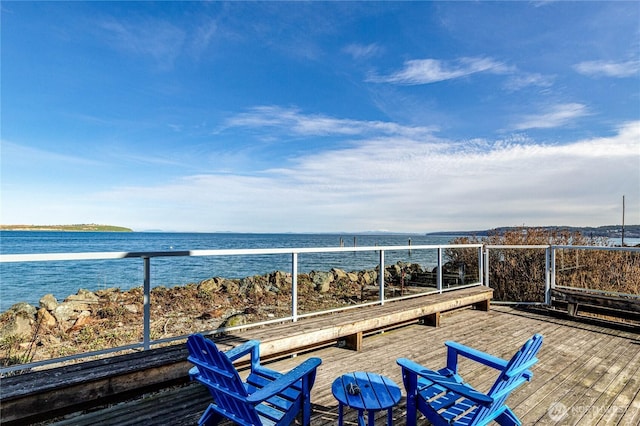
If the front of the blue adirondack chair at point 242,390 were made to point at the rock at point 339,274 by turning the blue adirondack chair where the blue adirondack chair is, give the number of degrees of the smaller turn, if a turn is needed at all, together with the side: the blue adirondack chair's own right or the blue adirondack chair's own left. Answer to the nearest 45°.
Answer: approximately 45° to the blue adirondack chair's own left

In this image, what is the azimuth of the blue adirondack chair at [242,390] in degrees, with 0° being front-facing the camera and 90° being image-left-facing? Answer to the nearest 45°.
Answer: approximately 225°

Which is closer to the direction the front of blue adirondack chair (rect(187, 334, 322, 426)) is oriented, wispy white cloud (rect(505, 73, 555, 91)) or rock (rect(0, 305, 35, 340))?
the wispy white cloud

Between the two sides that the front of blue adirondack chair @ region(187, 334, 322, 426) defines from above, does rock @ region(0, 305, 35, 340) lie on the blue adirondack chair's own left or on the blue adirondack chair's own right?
on the blue adirondack chair's own left

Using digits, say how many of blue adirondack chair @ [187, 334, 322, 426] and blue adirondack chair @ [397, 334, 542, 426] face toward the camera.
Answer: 0

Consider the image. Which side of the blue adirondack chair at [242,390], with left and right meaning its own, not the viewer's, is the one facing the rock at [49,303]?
left

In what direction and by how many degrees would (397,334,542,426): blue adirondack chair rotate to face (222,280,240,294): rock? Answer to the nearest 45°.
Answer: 0° — it already faces it

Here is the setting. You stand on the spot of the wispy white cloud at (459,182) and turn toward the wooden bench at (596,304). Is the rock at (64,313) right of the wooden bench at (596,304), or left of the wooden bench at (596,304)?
right

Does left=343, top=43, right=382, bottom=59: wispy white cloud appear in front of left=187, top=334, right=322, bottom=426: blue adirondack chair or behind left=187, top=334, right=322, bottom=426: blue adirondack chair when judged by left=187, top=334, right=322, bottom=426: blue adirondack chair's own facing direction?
in front

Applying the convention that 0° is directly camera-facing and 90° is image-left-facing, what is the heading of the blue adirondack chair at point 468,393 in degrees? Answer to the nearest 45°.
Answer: approximately 135°

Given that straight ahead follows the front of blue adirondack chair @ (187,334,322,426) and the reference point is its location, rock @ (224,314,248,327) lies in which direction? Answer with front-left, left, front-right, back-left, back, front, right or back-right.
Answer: front-left

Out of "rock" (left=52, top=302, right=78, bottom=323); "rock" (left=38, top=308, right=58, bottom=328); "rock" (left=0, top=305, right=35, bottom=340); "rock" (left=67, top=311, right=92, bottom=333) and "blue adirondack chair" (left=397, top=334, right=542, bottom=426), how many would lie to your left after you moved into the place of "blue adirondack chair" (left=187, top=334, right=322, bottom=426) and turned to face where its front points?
4

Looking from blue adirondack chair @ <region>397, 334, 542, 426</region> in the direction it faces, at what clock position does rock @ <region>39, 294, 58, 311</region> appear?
The rock is roughly at 11 o'clock from the blue adirondack chair.

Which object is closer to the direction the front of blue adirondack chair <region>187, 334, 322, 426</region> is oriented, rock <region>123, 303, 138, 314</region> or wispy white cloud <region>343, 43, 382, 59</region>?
the wispy white cloud

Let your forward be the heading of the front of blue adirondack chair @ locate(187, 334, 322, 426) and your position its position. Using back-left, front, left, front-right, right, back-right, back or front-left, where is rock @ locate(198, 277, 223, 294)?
front-left
